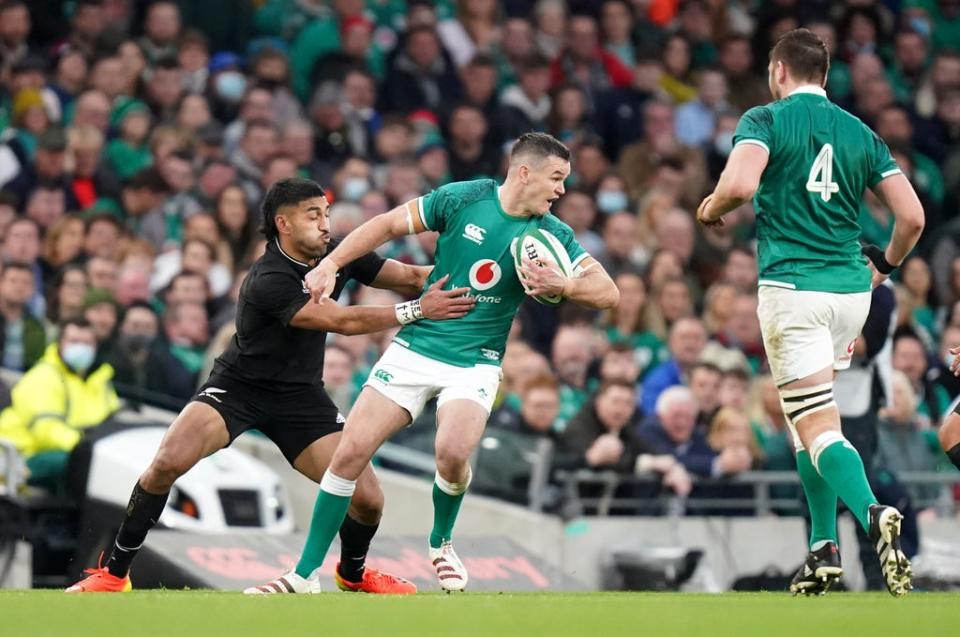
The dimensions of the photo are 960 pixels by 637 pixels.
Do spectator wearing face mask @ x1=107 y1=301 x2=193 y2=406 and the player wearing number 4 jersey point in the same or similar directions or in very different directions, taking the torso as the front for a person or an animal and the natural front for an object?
very different directions

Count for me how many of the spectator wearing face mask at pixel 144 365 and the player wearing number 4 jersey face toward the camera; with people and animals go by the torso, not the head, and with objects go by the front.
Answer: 1

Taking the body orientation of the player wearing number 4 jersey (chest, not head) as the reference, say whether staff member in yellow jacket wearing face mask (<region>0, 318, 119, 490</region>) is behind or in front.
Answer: in front

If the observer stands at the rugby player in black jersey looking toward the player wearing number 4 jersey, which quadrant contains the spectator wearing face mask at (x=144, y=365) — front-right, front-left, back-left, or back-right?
back-left

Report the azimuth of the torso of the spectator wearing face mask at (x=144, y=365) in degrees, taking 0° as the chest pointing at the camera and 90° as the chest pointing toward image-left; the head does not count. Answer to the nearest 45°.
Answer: approximately 0°

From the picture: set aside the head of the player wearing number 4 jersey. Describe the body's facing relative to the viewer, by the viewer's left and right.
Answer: facing away from the viewer and to the left of the viewer

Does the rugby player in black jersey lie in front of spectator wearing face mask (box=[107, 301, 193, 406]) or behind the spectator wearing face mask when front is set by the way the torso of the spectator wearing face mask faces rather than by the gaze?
in front

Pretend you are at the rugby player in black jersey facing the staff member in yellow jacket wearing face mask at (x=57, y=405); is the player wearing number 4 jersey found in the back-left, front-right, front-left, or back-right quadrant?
back-right
